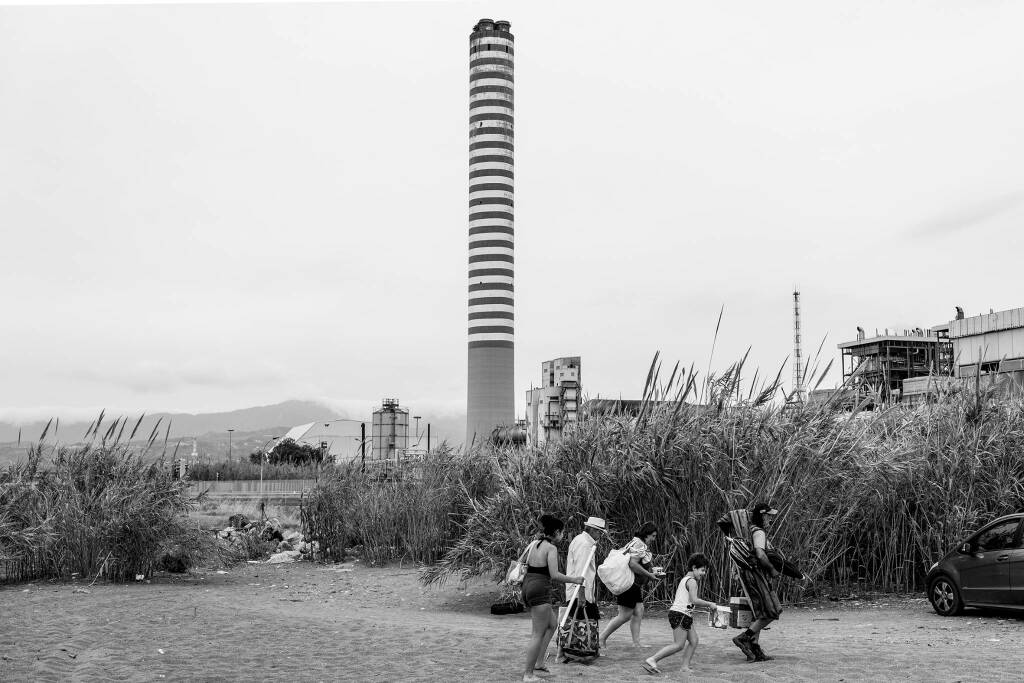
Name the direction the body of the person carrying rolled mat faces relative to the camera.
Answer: to the viewer's right

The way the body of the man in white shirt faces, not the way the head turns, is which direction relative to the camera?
to the viewer's right

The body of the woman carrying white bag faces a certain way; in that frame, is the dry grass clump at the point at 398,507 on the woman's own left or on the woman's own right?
on the woman's own left

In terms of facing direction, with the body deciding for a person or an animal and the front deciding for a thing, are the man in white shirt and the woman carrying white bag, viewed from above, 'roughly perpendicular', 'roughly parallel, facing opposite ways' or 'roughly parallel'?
roughly parallel

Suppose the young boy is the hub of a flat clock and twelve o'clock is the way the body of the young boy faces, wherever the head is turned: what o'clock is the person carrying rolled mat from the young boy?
The person carrying rolled mat is roughly at 11 o'clock from the young boy.

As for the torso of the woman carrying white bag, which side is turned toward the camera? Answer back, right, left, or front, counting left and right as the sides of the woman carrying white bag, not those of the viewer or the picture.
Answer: right

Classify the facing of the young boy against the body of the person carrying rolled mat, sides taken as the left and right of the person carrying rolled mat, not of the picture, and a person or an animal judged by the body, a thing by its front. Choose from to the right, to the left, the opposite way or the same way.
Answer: the same way

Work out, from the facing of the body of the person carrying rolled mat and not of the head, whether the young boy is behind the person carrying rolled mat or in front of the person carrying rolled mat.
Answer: behind

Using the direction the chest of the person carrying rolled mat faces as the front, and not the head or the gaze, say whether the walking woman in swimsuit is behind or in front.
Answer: behind

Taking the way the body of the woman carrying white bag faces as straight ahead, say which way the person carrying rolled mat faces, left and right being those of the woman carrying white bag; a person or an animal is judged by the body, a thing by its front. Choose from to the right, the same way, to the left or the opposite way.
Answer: the same way

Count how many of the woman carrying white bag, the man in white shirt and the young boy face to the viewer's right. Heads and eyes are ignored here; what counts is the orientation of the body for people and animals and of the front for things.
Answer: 3

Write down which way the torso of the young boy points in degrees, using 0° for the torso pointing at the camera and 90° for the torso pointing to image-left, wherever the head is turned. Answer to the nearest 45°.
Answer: approximately 270°

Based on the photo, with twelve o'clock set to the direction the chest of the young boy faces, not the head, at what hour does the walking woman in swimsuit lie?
The walking woman in swimsuit is roughly at 5 o'clock from the young boy.

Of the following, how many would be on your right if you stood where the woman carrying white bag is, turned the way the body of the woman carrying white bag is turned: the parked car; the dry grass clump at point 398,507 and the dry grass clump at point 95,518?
0
